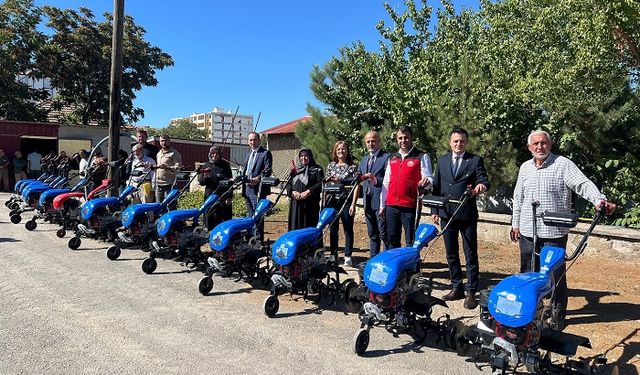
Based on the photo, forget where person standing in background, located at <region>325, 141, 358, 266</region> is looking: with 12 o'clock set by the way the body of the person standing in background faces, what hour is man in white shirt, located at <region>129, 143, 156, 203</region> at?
The man in white shirt is roughly at 4 o'clock from the person standing in background.

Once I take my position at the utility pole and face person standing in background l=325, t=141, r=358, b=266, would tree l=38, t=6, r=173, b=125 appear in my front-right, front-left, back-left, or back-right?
back-left

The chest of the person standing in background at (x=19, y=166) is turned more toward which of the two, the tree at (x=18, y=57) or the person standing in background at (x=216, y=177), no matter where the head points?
the person standing in background

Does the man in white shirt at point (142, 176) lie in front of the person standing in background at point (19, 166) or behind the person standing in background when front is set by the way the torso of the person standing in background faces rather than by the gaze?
in front

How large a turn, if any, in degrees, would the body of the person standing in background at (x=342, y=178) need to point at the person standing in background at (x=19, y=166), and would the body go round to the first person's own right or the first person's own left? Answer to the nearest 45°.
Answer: approximately 135° to the first person's own right

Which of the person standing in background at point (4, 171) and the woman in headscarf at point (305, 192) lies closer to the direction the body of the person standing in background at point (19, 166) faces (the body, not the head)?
the woman in headscarf

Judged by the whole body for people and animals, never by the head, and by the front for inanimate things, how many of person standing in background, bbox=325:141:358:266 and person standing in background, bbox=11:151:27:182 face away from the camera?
0

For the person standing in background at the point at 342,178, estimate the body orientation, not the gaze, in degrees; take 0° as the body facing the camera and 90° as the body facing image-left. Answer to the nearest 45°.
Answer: approximately 0°
